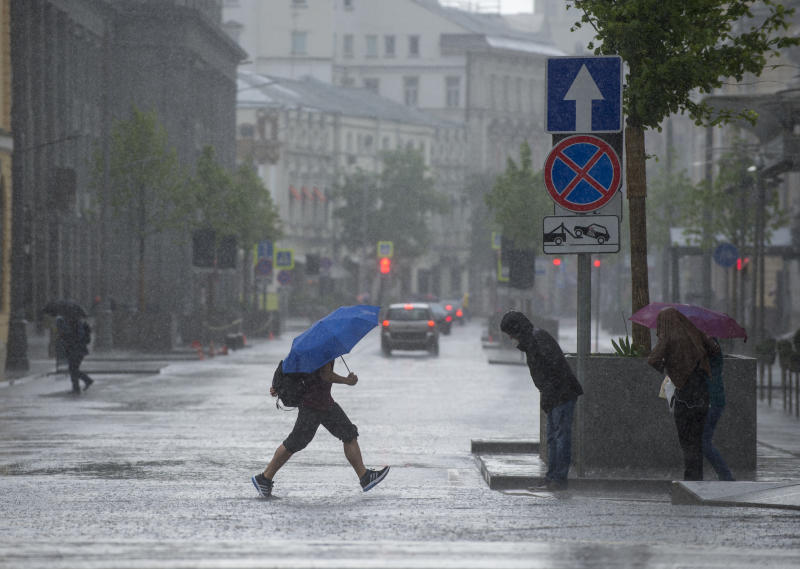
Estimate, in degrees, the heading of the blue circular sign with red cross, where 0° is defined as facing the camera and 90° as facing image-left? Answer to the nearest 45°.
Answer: approximately 0°

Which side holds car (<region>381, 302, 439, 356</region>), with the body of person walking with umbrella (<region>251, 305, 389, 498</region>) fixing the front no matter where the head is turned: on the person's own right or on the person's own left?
on the person's own left

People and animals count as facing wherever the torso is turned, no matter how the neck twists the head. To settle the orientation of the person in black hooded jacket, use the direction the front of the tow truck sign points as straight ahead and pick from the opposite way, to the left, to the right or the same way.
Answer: to the right

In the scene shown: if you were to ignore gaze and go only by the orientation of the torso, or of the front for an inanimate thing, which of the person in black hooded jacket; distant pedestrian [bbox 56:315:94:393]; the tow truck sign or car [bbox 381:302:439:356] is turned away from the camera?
the car

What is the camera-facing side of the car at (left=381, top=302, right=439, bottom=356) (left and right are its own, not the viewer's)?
back

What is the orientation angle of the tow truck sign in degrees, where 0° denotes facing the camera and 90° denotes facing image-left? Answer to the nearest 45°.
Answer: approximately 0°

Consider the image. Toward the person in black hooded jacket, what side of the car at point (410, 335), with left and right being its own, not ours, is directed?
back

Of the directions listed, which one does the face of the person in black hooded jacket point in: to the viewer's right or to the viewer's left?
to the viewer's left

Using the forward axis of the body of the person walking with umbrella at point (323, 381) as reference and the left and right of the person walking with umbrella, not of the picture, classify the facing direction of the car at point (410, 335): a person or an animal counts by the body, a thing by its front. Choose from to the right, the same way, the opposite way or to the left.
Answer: to the left

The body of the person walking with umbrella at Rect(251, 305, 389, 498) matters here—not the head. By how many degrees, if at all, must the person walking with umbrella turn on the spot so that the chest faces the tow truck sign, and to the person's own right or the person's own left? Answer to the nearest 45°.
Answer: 0° — they already face it

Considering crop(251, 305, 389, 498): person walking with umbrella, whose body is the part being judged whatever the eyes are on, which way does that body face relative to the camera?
to the viewer's right
